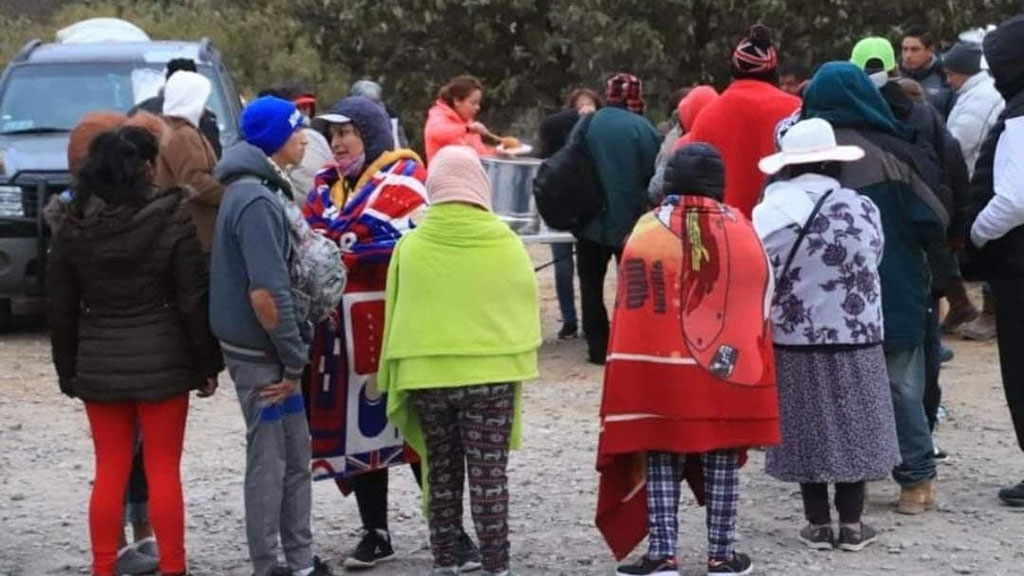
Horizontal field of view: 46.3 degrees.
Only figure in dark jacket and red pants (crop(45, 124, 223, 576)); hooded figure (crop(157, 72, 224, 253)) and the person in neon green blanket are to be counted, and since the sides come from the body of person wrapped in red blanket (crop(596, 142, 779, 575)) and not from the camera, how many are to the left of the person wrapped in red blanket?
3

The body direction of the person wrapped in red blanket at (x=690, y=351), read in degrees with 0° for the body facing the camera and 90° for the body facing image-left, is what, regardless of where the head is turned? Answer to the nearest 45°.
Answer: approximately 180°

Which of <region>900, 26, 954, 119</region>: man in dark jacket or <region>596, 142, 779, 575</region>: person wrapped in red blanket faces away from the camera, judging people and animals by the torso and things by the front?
the person wrapped in red blanket

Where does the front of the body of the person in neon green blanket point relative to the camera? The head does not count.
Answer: away from the camera

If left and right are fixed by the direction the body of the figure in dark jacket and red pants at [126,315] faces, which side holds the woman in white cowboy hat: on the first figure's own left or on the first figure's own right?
on the first figure's own right

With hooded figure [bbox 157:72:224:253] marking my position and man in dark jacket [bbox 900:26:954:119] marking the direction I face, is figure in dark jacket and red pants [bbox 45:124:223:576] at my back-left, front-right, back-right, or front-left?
back-right

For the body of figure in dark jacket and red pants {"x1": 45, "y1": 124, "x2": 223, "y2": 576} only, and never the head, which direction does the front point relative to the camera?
away from the camera

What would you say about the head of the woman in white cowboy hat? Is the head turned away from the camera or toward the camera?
away from the camera

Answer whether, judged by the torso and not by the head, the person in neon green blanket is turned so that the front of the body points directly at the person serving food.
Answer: yes

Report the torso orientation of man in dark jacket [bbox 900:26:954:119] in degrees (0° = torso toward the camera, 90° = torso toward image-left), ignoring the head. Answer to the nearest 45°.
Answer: approximately 45°

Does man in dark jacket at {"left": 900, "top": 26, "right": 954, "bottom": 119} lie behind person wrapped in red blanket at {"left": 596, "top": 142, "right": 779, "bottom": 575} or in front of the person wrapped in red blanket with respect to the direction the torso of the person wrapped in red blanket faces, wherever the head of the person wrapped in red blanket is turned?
in front

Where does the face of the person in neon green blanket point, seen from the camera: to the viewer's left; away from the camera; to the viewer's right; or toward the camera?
away from the camera

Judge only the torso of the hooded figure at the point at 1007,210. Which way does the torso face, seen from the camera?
to the viewer's left
